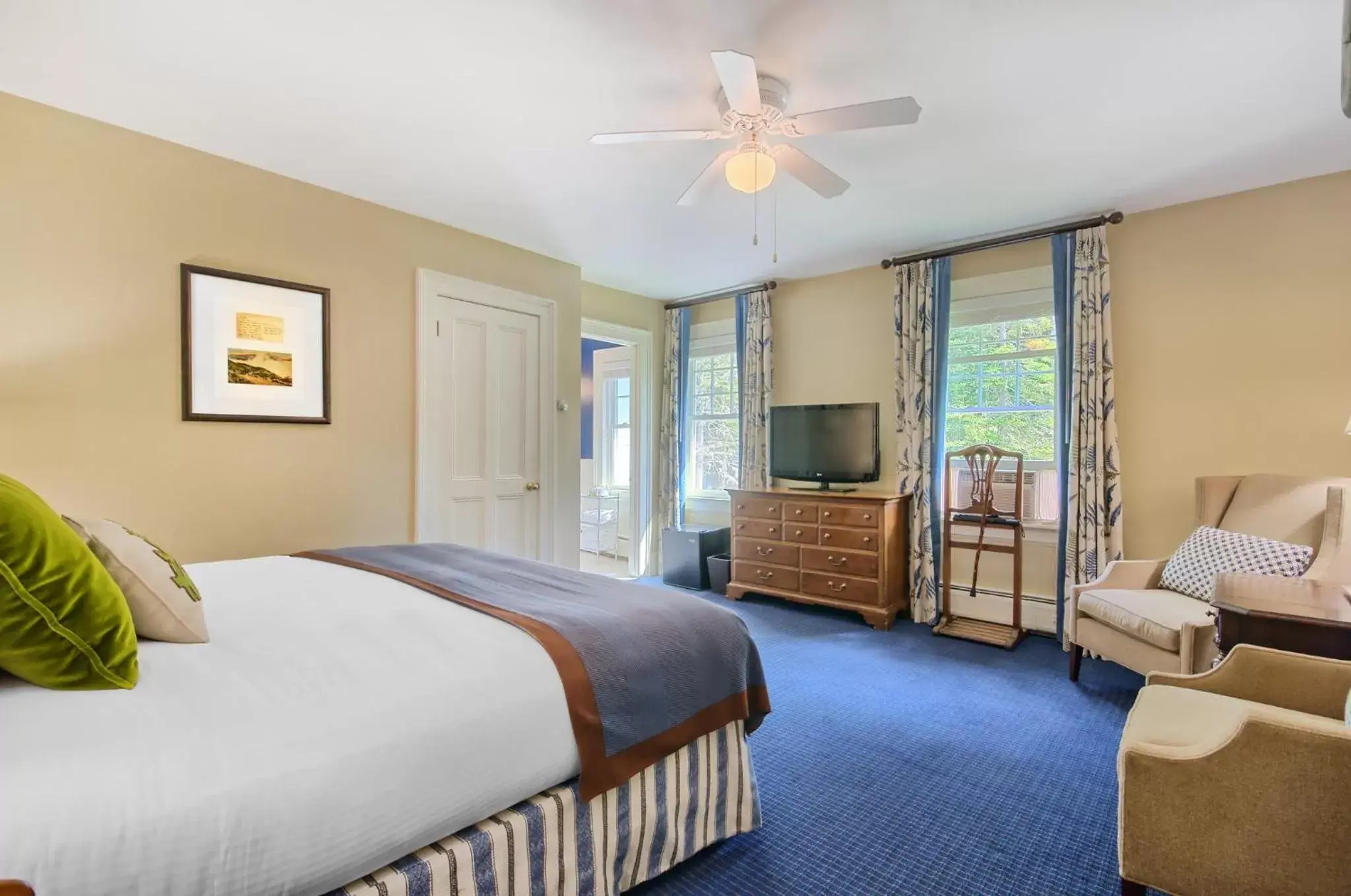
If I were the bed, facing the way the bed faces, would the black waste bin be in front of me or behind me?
in front

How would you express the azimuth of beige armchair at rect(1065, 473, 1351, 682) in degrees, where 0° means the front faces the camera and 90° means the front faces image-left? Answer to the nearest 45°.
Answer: approximately 45°

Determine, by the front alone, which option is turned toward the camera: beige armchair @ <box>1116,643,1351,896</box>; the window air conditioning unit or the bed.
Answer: the window air conditioning unit

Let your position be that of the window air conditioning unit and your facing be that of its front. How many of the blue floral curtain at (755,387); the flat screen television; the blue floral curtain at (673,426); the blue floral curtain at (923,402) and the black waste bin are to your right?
5

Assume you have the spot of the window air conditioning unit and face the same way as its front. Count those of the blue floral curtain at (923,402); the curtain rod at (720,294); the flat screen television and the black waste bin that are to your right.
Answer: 4

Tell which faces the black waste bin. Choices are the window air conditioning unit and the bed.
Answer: the bed

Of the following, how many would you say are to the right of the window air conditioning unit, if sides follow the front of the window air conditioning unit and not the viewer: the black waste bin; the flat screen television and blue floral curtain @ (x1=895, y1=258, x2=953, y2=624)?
3

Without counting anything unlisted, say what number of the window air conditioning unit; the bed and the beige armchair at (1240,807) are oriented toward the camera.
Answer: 1

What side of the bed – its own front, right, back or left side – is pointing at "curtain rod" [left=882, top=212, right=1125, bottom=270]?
front

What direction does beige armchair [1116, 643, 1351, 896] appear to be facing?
to the viewer's left

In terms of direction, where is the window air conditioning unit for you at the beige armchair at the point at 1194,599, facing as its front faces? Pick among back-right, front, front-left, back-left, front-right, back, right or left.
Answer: right

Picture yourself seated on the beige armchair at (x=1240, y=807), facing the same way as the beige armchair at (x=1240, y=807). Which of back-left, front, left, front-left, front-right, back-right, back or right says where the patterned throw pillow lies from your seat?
right

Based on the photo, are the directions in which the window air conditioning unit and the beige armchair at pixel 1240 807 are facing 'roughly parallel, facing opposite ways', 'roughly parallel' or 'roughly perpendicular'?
roughly perpendicular

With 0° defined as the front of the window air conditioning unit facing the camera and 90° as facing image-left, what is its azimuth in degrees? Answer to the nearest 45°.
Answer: approximately 0°

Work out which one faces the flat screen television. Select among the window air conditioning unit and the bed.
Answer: the bed
